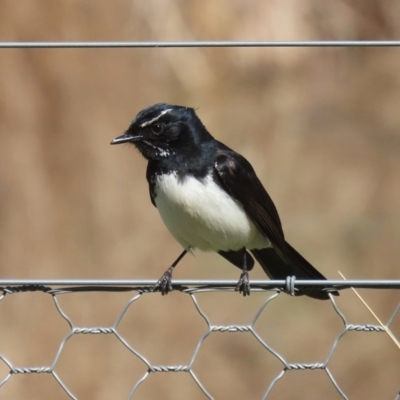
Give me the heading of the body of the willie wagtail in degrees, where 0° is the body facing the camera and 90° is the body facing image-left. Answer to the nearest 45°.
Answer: approximately 45°
